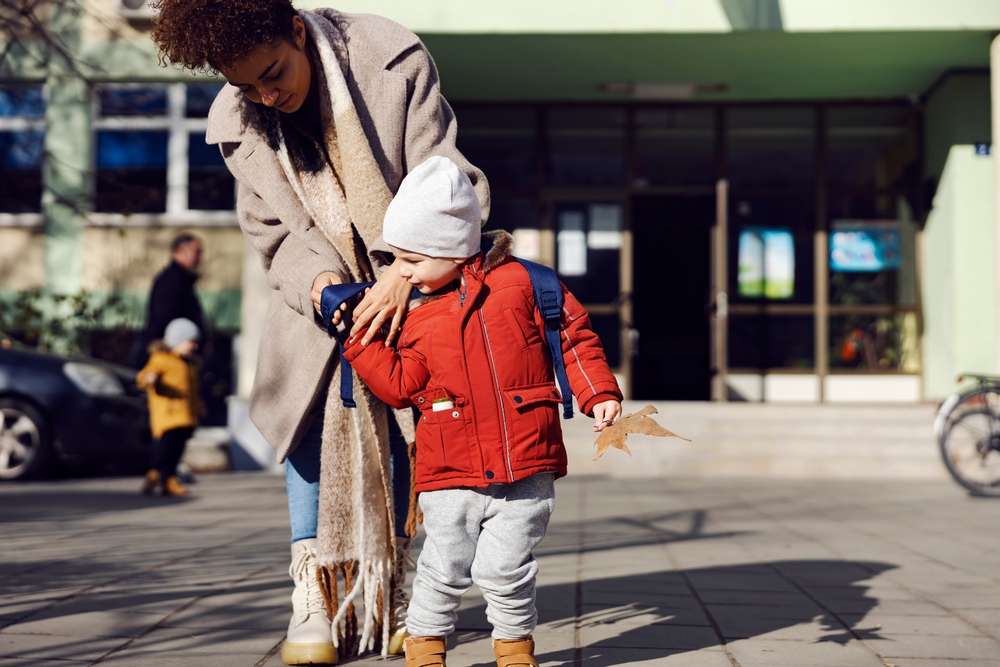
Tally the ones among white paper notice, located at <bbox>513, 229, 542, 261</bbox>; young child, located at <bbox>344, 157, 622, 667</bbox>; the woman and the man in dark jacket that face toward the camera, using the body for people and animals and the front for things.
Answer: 3

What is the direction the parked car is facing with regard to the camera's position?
facing the viewer and to the right of the viewer

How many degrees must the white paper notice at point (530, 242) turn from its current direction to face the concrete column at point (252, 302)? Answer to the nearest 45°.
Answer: approximately 45° to its right

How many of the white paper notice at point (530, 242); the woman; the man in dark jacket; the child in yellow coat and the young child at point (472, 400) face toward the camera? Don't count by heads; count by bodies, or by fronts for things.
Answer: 3

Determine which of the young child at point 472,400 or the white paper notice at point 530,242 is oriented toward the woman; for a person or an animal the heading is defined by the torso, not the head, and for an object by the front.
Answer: the white paper notice

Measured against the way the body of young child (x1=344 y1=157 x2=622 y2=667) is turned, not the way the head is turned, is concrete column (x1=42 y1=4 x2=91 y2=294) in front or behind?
behind

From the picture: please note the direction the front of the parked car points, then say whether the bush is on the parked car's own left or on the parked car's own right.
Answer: on the parked car's own left

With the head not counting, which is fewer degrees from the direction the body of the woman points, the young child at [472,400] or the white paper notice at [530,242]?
the young child

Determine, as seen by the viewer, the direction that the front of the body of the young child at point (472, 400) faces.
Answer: toward the camera

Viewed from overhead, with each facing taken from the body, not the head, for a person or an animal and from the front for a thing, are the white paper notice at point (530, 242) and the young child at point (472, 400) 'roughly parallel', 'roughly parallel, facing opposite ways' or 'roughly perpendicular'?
roughly parallel
